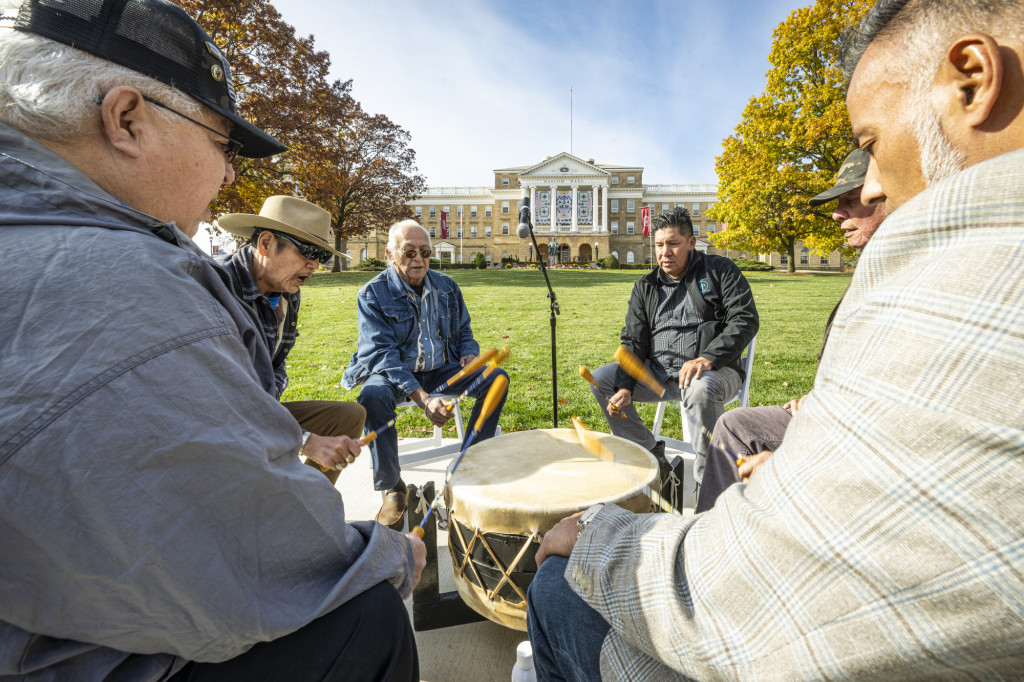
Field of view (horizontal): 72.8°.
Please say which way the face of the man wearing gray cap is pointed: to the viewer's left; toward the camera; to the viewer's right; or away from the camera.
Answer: to the viewer's left

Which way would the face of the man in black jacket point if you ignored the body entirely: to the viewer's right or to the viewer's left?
to the viewer's left

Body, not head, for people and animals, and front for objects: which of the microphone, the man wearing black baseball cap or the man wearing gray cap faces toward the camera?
the microphone

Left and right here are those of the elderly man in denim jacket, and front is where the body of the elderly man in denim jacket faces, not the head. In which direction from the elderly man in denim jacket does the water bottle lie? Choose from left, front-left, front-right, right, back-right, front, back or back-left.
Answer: front-right

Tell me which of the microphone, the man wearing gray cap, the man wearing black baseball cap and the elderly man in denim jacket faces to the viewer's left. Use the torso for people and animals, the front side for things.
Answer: the man wearing gray cap

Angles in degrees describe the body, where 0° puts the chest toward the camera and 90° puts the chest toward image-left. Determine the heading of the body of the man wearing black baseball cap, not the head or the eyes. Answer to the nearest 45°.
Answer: approximately 225°

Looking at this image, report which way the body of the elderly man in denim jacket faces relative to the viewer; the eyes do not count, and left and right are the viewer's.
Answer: facing the viewer and to the right of the viewer

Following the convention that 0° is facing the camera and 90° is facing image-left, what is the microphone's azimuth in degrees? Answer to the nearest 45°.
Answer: approximately 0°

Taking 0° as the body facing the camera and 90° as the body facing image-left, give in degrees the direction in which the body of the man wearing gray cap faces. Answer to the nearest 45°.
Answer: approximately 90°

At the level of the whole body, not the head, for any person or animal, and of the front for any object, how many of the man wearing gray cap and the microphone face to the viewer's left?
1

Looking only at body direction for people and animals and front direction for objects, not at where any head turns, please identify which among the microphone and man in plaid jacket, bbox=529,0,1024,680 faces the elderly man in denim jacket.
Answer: the man in plaid jacket
